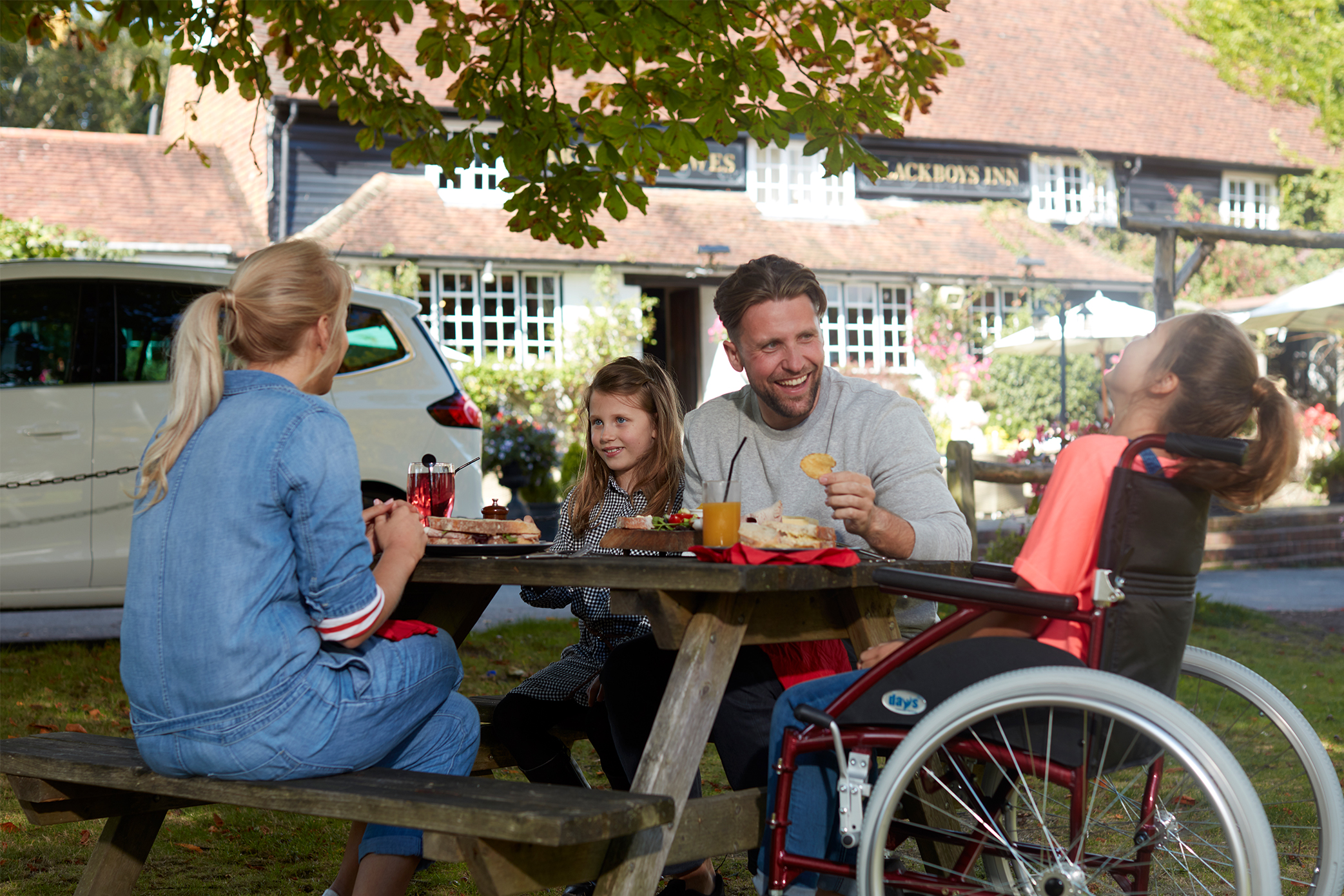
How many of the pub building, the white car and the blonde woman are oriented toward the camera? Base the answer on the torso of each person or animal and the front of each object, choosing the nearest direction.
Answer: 1

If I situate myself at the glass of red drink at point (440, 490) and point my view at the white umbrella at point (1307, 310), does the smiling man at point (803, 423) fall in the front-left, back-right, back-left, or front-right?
front-right

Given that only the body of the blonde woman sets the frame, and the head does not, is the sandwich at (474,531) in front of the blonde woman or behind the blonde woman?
in front

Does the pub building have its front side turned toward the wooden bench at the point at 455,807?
yes

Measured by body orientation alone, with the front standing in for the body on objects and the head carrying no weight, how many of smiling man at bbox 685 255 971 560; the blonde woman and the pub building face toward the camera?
2

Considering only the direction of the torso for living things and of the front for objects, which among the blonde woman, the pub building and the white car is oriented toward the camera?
the pub building

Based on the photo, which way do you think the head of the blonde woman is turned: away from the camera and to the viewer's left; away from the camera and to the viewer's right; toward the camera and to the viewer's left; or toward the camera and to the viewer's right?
away from the camera and to the viewer's right

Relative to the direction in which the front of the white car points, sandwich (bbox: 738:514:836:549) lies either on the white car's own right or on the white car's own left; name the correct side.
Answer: on the white car's own left

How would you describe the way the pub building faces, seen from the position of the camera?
facing the viewer

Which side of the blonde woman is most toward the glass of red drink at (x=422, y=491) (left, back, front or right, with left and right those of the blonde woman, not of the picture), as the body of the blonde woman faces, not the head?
front

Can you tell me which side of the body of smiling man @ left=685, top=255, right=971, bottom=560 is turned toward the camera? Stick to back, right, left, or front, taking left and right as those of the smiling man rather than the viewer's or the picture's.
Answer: front

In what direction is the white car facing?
to the viewer's left

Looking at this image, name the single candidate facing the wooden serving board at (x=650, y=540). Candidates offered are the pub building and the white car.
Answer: the pub building

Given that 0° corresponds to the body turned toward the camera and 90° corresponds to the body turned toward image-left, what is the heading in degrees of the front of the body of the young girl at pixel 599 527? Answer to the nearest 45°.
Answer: approximately 45°

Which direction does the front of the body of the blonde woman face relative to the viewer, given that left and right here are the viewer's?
facing away from the viewer and to the right of the viewer
